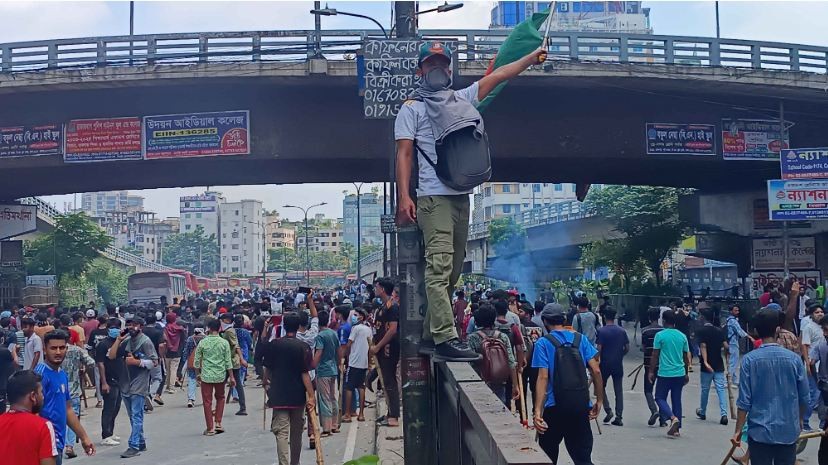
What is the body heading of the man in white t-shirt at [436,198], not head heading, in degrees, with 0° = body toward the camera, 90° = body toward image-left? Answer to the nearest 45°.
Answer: approximately 315°

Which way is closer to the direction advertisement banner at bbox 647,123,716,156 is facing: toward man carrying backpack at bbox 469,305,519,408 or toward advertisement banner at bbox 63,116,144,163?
the man carrying backpack

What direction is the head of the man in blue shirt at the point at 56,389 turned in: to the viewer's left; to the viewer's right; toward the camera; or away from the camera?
toward the camera

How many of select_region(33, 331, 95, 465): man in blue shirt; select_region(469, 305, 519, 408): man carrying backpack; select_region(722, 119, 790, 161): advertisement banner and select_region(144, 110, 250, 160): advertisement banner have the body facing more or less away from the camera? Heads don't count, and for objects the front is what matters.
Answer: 1

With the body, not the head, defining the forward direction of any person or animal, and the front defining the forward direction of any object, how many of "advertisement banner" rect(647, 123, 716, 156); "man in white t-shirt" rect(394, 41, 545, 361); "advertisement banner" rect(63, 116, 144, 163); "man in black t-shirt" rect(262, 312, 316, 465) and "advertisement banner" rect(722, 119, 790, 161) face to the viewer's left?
0

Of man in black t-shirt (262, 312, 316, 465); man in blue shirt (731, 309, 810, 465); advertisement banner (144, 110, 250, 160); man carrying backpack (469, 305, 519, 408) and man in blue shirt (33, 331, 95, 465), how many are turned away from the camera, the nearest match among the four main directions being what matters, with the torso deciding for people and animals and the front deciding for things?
3

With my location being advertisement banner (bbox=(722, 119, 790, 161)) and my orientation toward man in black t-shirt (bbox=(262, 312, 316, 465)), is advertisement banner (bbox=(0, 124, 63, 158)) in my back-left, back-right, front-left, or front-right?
front-right

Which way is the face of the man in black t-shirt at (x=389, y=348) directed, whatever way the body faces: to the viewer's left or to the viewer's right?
to the viewer's left

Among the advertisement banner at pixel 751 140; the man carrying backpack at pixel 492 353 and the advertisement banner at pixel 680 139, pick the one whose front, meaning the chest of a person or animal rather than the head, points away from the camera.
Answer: the man carrying backpack

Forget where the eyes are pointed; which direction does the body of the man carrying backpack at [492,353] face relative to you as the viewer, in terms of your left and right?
facing away from the viewer

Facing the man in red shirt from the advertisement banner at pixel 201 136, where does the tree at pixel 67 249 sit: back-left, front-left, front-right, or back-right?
back-right

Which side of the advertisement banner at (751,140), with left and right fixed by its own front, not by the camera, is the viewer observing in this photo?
front

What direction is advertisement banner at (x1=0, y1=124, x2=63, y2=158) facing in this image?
toward the camera

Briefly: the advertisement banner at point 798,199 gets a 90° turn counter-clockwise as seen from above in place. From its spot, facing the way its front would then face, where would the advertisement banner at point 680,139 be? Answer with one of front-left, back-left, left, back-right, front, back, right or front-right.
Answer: back

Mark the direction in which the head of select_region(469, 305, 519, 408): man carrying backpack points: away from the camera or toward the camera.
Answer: away from the camera

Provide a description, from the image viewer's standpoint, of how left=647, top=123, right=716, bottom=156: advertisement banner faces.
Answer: facing the viewer

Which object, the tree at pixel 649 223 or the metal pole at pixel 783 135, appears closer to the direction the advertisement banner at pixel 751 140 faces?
the metal pole

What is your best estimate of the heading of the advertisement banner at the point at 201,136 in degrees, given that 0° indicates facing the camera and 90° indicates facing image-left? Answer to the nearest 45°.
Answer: approximately 0°
